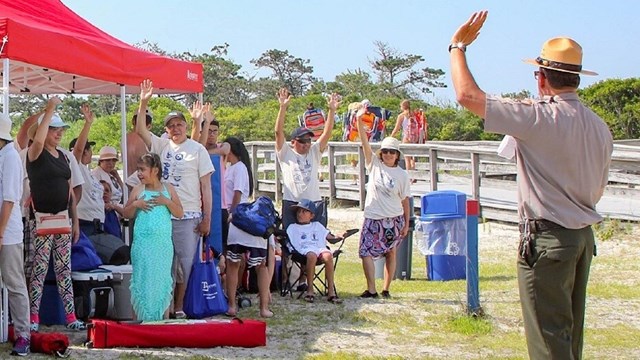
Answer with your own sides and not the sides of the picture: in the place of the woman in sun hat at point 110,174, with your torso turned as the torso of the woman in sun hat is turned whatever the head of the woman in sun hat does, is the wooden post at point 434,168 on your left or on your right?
on your left

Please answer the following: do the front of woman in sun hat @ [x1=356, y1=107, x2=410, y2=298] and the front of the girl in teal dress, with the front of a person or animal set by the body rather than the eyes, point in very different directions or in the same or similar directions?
same or similar directions

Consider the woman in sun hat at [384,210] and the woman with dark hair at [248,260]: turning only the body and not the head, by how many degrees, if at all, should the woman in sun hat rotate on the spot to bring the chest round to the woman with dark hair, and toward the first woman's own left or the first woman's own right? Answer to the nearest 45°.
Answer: approximately 45° to the first woman's own right

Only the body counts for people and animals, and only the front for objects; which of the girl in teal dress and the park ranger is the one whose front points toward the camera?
the girl in teal dress

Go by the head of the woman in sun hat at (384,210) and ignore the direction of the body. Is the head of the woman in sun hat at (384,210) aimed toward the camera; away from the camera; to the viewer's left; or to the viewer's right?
toward the camera

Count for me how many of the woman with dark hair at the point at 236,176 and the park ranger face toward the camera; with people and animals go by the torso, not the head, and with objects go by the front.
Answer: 0

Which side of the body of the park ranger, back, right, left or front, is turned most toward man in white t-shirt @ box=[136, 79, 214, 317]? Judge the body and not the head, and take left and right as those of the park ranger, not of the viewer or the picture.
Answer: front

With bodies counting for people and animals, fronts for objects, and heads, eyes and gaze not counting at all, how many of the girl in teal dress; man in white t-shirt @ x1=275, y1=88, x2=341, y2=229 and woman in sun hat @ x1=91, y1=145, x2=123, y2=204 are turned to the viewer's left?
0

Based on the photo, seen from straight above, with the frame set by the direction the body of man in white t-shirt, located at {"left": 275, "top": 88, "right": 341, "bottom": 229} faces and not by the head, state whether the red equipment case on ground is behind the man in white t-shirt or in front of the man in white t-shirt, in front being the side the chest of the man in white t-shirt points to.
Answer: in front

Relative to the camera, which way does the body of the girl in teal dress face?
toward the camera

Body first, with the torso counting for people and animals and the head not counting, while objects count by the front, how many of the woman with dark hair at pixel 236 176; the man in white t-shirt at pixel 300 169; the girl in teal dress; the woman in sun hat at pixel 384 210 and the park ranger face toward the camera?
3

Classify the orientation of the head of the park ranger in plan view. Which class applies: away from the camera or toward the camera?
away from the camera

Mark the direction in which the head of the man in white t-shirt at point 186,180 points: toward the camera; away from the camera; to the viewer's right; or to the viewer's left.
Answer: toward the camera

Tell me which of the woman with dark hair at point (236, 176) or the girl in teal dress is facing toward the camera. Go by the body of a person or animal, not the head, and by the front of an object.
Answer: the girl in teal dress

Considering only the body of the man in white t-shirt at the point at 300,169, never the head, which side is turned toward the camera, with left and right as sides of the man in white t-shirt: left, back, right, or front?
front

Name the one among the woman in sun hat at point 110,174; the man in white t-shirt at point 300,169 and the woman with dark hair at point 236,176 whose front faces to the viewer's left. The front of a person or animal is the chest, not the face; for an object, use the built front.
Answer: the woman with dark hair

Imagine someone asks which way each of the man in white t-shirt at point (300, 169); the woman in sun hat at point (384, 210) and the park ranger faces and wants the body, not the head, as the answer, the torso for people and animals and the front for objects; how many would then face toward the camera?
2

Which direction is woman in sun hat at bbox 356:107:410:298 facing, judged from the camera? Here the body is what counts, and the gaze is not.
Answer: toward the camera
